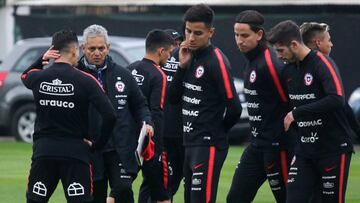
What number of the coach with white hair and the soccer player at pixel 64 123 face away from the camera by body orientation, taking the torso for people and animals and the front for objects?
1

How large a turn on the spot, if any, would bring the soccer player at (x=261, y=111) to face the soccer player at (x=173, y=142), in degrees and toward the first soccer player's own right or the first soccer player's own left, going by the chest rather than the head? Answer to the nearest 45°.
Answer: approximately 90° to the first soccer player's own right

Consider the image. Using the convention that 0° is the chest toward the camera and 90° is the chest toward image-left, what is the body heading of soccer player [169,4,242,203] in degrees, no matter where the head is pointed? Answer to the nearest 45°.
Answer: approximately 45°

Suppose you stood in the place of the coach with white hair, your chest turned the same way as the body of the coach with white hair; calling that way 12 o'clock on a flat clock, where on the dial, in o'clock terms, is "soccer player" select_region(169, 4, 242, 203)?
The soccer player is roughly at 10 o'clock from the coach with white hair.

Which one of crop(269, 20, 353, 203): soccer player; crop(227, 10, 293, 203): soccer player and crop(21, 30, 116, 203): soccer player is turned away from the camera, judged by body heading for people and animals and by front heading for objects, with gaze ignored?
crop(21, 30, 116, 203): soccer player

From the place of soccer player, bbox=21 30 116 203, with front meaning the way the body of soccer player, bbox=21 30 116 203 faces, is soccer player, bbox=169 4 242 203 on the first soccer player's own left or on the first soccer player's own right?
on the first soccer player's own right

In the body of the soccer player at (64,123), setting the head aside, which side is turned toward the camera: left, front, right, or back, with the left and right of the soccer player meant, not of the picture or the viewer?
back

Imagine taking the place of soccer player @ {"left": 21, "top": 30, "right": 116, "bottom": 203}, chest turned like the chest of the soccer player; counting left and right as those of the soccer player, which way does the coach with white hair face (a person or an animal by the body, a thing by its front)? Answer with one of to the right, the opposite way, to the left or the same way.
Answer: the opposite way
